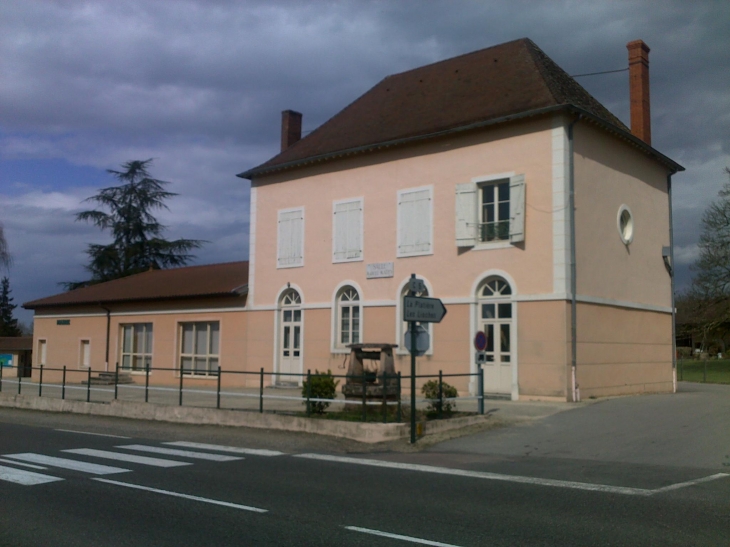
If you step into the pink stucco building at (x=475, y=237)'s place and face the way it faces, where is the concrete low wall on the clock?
The concrete low wall is roughly at 12 o'clock from the pink stucco building.

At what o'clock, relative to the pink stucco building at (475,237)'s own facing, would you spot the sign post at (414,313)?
The sign post is roughly at 11 o'clock from the pink stucco building.

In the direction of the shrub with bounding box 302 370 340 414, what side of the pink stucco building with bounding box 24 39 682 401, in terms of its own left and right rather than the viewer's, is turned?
front

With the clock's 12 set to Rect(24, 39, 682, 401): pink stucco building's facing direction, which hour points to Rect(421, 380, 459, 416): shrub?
The shrub is roughly at 11 o'clock from the pink stucco building.

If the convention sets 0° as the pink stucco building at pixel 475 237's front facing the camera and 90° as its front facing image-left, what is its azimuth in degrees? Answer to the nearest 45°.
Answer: approximately 45°
